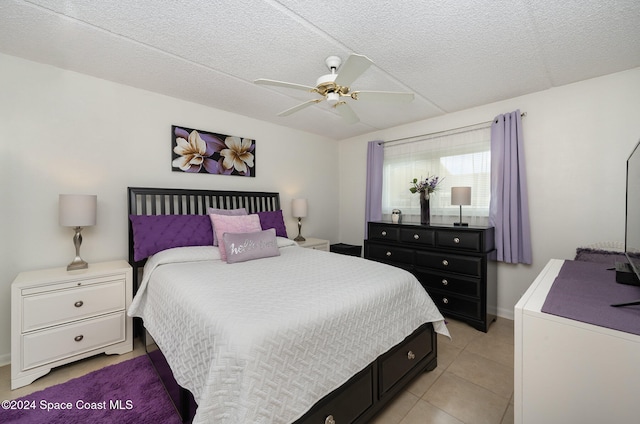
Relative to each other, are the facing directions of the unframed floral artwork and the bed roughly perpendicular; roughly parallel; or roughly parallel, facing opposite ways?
roughly parallel

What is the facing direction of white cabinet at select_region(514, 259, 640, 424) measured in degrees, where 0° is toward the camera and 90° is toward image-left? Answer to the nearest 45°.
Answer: approximately 90°

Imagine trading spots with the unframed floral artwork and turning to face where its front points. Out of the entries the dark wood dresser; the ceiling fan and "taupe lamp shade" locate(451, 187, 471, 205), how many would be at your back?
0

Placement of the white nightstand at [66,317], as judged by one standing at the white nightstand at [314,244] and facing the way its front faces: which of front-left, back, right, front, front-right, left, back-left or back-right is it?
right

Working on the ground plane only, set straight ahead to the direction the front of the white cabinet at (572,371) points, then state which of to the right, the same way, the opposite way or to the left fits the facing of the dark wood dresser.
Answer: to the left

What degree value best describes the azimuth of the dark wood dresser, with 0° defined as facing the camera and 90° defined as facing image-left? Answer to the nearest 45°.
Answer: approximately 45°

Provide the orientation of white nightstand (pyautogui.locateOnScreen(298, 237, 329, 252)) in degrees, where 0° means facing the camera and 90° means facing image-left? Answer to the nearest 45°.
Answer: approximately 315°

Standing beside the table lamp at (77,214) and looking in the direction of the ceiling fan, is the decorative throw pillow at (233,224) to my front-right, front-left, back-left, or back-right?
front-left

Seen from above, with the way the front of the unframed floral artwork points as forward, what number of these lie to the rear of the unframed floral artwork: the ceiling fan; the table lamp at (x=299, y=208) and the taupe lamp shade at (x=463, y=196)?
0

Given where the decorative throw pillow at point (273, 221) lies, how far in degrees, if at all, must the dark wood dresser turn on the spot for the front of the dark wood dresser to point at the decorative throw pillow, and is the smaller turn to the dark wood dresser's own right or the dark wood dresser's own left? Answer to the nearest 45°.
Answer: approximately 45° to the dark wood dresser's own right

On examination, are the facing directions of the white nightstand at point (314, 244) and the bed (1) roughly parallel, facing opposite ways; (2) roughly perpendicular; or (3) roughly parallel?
roughly parallel

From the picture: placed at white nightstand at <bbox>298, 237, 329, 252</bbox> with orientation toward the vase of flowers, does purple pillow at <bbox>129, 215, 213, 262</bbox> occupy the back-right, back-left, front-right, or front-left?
back-right

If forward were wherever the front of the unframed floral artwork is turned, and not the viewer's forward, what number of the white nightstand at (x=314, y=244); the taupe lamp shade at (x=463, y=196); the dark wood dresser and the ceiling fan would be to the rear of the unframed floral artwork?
0

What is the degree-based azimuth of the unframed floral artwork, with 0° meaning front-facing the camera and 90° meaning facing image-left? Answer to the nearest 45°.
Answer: approximately 315°

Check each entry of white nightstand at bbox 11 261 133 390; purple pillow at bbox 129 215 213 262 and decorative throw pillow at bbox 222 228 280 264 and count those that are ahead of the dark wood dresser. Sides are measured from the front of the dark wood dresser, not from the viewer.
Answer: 3

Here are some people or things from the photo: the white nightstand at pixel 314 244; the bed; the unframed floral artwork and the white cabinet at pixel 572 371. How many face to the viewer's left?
1

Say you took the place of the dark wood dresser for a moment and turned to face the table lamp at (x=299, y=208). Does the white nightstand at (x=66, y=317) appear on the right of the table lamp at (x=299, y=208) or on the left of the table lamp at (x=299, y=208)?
left
